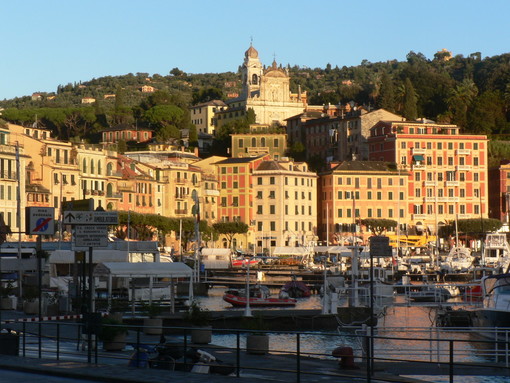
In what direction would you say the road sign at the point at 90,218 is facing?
toward the camera

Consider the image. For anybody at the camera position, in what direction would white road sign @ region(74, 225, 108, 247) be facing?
facing the viewer

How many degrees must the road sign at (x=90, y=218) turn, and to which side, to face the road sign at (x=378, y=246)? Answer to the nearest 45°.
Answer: approximately 90° to its left

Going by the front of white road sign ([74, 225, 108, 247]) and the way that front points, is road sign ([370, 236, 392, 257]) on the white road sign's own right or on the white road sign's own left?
on the white road sign's own left

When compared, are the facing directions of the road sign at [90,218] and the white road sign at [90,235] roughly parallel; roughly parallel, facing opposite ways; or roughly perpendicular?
roughly parallel
